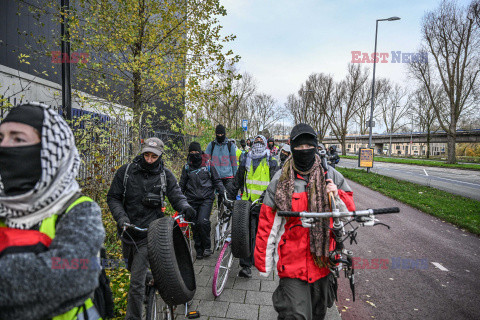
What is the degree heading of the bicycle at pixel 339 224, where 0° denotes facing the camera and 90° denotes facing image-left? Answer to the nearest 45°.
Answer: approximately 0°

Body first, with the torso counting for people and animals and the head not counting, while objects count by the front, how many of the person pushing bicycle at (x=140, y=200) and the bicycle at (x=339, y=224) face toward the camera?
2

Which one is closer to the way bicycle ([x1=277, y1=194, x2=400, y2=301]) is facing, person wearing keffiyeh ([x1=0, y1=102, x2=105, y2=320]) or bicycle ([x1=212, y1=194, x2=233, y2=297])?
the person wearing keffiyeh

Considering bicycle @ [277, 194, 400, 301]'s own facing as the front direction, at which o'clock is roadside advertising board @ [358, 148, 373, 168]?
The roadside advertising board is roughly at 6 o'clock from the bicycle.

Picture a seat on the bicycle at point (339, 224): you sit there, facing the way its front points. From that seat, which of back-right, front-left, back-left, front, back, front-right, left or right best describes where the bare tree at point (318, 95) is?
back

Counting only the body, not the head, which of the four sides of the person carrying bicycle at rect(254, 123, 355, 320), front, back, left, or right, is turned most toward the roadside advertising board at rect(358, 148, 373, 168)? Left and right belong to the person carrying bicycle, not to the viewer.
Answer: back
